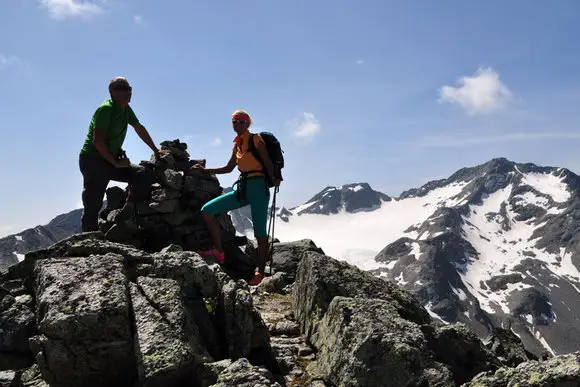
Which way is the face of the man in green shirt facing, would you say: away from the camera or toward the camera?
toward the camera

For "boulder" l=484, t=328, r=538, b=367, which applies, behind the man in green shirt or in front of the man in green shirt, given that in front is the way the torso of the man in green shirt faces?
in front

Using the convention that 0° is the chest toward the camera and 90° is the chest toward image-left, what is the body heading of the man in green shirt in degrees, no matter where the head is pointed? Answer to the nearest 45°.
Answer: approximately 315°

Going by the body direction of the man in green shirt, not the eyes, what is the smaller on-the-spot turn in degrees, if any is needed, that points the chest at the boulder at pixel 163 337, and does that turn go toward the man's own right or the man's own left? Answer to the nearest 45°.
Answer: approximately 45° to the man's own right

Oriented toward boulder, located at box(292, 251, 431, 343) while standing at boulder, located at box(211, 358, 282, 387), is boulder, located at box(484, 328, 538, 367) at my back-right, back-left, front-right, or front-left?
front-right

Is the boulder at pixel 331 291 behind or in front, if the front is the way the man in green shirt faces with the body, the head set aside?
in front

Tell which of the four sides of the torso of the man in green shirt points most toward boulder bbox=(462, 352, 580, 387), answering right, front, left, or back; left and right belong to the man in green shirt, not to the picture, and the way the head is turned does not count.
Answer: front

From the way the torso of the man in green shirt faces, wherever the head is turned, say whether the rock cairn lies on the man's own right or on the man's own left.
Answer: on the man's own left

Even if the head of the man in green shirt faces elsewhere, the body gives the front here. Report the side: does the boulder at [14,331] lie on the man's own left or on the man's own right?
on the man's own right

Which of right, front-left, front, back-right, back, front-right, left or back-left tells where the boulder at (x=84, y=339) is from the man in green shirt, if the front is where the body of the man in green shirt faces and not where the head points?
front-right

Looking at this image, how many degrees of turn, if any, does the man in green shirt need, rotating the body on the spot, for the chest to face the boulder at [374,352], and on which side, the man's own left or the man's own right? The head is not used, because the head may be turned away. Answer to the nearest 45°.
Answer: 0° — they already face it
